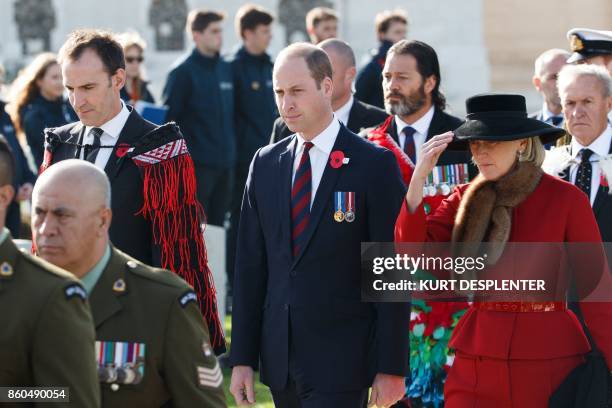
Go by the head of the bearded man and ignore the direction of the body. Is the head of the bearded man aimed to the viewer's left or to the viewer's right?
to the viewer's left

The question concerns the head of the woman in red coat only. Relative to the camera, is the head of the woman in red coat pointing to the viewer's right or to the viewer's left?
to the viewer's left

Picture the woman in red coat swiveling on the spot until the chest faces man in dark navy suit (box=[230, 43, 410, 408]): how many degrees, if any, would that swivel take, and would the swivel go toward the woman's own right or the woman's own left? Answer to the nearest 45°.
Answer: approximately 45° to the woman's own right

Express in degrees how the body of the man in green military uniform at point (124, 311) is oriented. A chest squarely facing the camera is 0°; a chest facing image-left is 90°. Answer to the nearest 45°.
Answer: approximately 45°

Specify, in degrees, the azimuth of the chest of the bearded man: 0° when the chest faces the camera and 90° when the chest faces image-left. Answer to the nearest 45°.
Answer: approximately 45°

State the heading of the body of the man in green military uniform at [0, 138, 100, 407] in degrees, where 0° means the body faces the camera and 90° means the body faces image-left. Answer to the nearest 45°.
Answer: approximately 45°

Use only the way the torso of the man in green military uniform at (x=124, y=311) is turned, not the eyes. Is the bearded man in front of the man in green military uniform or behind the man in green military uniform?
behind

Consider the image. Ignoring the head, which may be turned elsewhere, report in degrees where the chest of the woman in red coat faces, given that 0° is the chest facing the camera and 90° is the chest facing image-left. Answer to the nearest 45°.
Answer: approximately 45°

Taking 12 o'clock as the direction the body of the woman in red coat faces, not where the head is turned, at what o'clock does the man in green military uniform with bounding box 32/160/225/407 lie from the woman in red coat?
The man in green military uniform is roughly at 12 o'clock from the woman in red coat.
